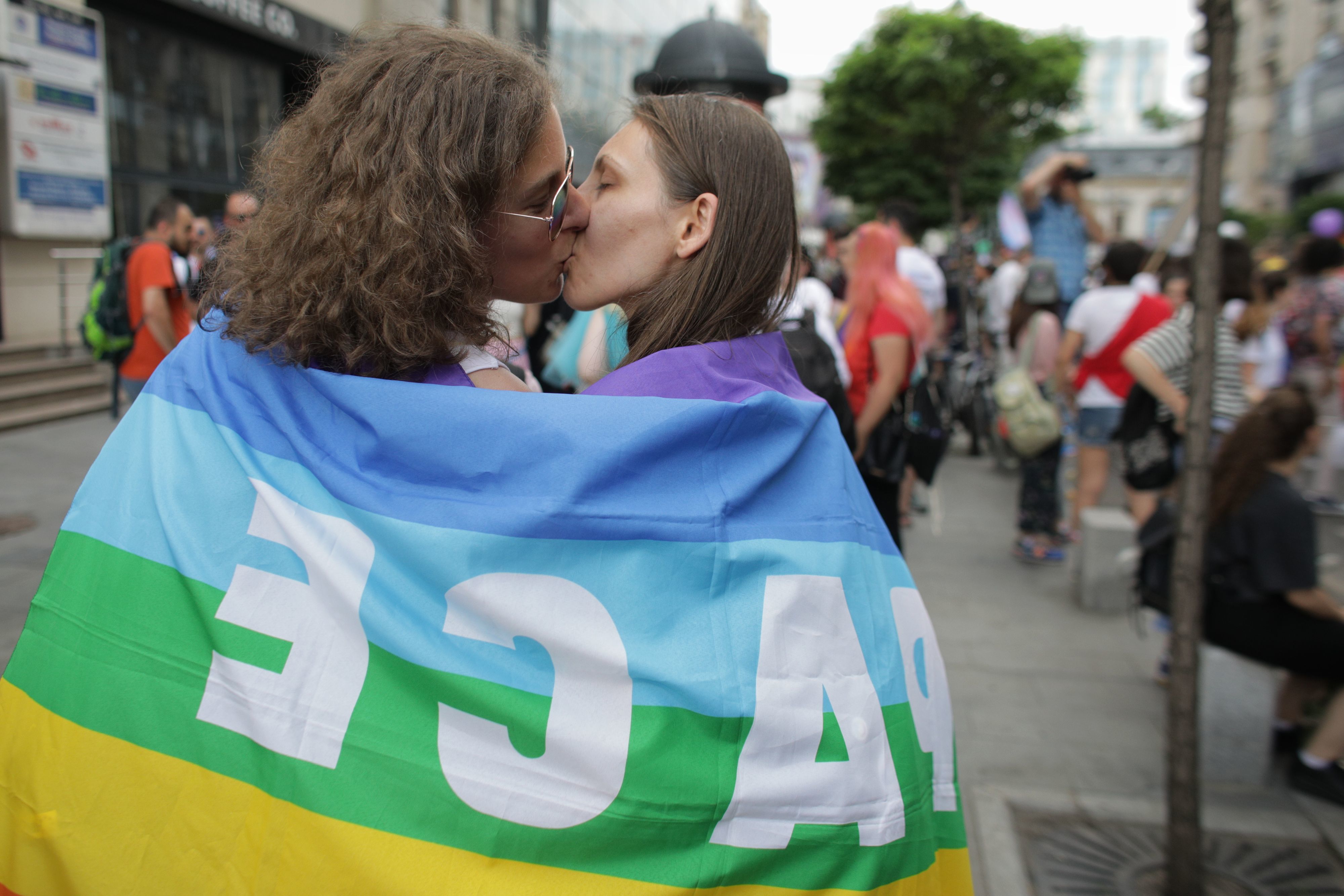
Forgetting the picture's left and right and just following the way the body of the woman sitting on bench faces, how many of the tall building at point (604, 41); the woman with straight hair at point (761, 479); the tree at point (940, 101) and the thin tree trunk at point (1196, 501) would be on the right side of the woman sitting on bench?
2

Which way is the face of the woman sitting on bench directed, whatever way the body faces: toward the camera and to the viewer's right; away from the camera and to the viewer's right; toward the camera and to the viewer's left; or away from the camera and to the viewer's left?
away from the camera and to the viewer's right

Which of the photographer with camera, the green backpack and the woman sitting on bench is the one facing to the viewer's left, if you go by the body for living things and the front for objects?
the green backpack

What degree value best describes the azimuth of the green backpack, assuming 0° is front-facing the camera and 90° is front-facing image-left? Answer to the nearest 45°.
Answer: approximately 90°

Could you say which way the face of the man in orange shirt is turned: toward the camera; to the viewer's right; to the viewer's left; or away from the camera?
to the viewer's right

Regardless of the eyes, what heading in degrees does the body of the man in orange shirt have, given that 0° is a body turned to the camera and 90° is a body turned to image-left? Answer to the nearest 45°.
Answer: approximately 270°

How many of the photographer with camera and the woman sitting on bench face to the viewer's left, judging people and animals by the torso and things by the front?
0

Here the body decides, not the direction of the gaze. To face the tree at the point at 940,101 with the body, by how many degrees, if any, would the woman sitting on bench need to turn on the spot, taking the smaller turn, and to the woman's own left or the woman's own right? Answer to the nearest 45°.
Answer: approximately 90° to the woman's own left

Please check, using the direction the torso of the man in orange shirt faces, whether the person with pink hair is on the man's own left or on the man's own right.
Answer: on the man's own right

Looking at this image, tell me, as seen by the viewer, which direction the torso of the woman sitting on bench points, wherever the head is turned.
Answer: to the viewer's right

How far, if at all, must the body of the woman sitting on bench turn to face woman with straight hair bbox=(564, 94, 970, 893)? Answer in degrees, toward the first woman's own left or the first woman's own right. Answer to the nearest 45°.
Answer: approximately 90° to the first woman's own right

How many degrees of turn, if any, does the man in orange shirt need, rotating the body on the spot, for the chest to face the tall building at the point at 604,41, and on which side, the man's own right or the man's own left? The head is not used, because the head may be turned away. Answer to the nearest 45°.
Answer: approximately 45° to the man's own left
